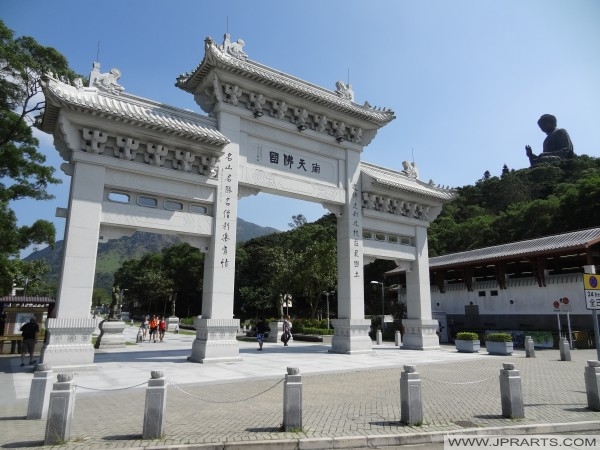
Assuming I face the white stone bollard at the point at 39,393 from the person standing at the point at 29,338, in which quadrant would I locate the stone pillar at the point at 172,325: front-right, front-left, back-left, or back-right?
back-left

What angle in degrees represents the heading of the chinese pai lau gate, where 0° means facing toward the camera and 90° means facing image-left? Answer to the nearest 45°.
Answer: approximately 315°

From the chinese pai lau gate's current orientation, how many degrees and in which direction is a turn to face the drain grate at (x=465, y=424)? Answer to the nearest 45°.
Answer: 0° — it already faces it

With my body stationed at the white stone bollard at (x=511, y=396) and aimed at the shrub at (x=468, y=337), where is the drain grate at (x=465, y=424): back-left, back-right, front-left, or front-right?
back-left

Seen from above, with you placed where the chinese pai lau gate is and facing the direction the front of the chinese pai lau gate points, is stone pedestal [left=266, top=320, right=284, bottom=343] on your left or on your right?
on your left

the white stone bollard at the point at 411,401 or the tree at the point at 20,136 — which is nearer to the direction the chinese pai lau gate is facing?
the white stone bollard

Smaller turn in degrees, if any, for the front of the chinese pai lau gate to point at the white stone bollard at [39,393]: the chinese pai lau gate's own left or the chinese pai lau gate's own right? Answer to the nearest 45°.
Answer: approximately 45° to the chinese pai lau gate's own right

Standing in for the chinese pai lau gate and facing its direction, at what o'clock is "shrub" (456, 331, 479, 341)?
The shrub is roughly at 10 o'clock from the chinese pai lau gate.

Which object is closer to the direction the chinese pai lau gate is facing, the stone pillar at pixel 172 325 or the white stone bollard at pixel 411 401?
the white stone bollard

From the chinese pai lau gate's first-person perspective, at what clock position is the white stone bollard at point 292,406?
The white stone bollard is roughly at 1 o'clock from the chinese pai lau gate.

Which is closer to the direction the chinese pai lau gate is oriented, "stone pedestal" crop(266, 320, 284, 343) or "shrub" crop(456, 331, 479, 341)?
the shrub

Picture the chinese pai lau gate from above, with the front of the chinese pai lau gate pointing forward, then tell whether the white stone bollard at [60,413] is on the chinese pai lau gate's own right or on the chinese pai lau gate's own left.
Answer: on the chinese pai lau gate's own right
